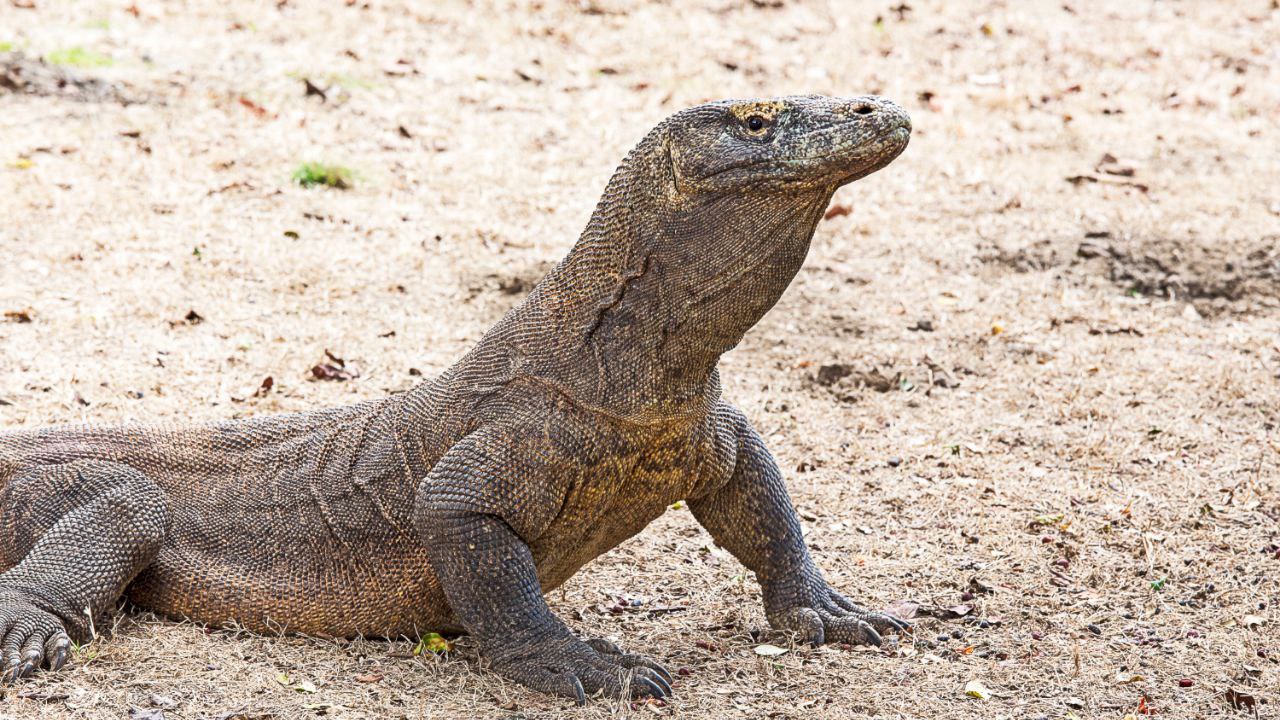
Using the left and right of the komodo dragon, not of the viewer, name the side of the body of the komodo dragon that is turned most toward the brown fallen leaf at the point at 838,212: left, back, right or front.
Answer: left

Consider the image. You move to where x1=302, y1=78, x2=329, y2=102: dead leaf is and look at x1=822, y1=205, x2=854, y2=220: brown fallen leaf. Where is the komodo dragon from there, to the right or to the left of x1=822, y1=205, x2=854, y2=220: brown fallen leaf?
right

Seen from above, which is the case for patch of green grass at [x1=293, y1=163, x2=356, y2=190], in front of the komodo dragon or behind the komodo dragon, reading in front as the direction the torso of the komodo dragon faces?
behind

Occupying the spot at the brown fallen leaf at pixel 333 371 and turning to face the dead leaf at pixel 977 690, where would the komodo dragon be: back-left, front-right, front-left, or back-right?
front-right

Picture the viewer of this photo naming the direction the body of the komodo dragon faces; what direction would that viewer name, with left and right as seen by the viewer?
facing the viewer and to the right of the viewer

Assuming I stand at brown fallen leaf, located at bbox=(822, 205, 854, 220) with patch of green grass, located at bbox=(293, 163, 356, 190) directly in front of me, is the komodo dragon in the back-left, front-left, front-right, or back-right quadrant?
front-left

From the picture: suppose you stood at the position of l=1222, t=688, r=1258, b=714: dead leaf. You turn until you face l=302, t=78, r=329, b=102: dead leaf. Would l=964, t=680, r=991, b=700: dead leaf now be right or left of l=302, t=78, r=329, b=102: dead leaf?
left

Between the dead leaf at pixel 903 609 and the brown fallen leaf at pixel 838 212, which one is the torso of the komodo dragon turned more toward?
the dead leaf

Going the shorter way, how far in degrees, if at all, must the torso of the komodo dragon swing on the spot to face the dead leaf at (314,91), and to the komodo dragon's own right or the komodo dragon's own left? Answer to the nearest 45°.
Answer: approximately 135° to the komodo dragon's own left

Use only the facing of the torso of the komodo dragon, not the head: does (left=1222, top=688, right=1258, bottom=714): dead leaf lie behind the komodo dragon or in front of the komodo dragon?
in front

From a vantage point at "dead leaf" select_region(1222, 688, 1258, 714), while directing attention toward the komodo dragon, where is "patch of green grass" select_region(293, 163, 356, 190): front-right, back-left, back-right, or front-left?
front-right
